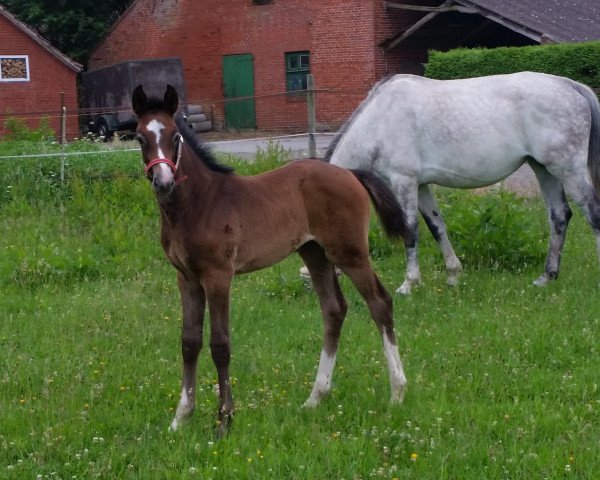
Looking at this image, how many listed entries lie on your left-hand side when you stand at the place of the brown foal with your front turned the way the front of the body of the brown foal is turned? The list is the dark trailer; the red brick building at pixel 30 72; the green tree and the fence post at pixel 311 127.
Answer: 0

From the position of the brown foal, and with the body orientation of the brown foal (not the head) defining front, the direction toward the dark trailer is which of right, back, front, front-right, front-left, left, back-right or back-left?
back-right

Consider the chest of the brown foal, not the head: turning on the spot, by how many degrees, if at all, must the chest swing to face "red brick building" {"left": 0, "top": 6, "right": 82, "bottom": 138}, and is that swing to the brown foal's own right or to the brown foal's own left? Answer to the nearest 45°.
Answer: approximately 135° to the brown foal's own right

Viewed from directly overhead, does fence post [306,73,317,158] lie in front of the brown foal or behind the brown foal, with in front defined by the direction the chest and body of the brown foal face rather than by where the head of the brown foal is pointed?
behind

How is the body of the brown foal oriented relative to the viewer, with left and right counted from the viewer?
facing the viewer and to the left of the viewer

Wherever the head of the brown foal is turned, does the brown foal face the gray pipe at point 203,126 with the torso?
no

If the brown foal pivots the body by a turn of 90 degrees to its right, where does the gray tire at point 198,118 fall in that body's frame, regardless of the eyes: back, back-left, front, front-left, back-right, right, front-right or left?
front-right

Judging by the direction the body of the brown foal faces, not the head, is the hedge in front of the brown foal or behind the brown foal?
behind

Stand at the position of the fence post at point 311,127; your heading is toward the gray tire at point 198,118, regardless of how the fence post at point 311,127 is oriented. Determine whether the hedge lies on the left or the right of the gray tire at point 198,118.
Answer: right

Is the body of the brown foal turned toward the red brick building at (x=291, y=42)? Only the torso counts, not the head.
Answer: no

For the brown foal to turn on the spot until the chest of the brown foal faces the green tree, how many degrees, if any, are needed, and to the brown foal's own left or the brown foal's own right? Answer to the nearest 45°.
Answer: approximately 135° to the brown foal's own right

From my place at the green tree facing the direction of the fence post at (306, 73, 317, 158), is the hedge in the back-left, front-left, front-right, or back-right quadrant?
front-left

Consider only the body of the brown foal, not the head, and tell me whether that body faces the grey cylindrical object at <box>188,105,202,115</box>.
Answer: no
